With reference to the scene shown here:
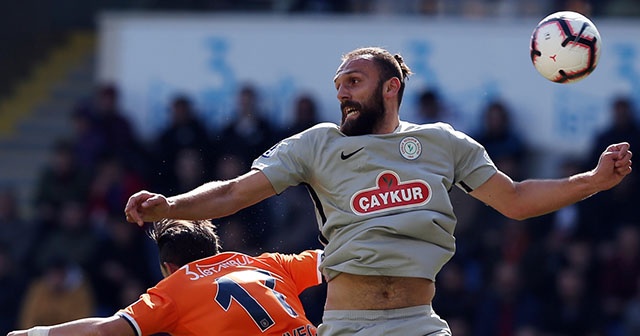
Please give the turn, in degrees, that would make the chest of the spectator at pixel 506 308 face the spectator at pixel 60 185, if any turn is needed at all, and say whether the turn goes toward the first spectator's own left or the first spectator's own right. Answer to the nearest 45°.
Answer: approximately 90° to the first spectator's own right

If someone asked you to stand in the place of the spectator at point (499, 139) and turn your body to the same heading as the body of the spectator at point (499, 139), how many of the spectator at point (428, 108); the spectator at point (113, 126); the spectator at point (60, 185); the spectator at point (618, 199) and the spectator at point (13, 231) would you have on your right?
4

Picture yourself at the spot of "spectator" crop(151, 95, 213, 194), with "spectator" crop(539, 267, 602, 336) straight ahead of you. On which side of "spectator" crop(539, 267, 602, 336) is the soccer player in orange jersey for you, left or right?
right

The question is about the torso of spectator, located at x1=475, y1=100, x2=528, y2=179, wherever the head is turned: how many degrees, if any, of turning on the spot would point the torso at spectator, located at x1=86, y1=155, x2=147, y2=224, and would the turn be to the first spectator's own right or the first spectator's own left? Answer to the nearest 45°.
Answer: approximately 90° to the first spectator's own right

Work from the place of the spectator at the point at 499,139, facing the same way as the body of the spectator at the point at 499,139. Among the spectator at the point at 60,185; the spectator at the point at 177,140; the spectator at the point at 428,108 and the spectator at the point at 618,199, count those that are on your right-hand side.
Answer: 3

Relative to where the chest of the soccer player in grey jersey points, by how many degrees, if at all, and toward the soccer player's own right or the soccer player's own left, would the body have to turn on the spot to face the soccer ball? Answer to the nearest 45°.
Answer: approximately 135° to the soccer player's own left

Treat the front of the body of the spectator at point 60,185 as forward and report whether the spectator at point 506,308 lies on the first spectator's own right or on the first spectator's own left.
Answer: on the first spectator's own left

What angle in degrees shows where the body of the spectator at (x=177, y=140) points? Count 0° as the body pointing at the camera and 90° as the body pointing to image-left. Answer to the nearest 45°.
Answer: approximately 0°

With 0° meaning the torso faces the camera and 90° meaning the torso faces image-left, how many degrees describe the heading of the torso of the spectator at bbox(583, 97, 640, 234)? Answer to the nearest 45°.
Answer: approximately 0°

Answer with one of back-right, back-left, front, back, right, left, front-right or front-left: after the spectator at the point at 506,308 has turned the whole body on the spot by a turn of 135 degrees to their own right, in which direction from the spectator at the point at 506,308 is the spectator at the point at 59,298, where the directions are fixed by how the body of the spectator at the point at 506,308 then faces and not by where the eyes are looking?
front-left
